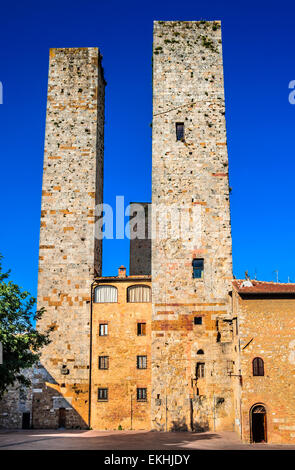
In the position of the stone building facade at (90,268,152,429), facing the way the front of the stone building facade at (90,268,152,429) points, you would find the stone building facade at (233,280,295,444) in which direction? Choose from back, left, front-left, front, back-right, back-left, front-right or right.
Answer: front-left

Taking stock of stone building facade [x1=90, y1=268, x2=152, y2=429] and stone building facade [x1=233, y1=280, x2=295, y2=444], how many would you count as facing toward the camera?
2

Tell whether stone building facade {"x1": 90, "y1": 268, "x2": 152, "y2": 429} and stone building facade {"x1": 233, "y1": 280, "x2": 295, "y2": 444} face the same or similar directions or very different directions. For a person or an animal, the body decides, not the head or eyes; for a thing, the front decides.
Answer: same or similar directions

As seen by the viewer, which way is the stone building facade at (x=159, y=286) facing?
toward the camera

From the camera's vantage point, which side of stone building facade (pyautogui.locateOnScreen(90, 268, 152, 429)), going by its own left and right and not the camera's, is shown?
front

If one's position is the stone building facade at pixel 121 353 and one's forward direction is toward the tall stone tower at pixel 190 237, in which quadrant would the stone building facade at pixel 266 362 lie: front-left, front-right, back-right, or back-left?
front-right

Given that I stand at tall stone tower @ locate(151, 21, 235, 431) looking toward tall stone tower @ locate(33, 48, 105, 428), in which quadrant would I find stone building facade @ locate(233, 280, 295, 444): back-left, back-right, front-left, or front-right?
back-left
